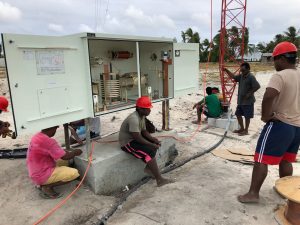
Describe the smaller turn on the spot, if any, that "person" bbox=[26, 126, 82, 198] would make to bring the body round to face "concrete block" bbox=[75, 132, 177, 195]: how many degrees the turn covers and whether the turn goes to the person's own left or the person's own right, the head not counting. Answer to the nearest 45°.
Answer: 0° — they already face it

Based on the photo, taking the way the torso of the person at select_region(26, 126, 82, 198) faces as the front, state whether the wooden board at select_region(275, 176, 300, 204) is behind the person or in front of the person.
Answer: in front

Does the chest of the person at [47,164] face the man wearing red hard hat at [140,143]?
yes

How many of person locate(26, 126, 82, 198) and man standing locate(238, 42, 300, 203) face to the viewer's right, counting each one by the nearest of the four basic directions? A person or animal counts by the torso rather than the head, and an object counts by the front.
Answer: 1

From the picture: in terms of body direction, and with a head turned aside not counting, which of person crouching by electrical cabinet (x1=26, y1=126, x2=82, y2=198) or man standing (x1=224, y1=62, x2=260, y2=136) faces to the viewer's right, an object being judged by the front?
the person crouching by electrical cabinet

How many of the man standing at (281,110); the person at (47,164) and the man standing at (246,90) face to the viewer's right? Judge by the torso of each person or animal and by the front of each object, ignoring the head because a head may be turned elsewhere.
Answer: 1

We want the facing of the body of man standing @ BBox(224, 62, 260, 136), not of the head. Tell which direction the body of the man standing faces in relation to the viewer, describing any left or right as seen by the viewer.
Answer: facing the viewer and to the left of the viewer

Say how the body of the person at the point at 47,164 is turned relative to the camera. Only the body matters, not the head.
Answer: to the viewer's right

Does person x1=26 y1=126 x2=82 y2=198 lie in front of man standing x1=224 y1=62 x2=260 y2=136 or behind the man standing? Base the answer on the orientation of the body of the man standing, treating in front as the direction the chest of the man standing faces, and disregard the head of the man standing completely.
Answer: in front

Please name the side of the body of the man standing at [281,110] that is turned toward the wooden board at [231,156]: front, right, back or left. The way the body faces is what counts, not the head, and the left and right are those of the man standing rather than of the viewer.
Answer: front

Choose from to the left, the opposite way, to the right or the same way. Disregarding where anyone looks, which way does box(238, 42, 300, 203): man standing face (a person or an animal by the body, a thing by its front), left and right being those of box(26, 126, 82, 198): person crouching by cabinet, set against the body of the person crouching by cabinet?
to the left

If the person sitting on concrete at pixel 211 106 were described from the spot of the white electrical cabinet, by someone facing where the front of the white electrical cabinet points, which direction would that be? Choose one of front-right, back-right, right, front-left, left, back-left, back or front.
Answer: left

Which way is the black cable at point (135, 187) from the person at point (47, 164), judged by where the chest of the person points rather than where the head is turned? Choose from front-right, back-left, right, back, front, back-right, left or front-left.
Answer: front

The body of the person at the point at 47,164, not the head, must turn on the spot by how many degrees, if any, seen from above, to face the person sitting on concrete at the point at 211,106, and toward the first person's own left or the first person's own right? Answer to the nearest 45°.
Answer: approximately 45° to the first person's own left

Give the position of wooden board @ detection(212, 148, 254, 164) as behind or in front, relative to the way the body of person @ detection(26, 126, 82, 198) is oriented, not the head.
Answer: in front
